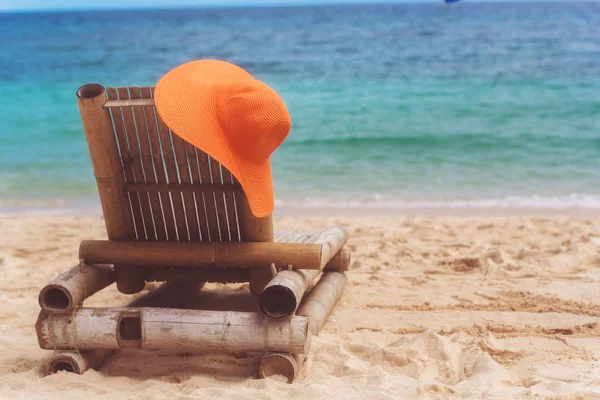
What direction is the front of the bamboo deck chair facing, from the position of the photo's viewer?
facing away from the viewer and to the right of the viewer
